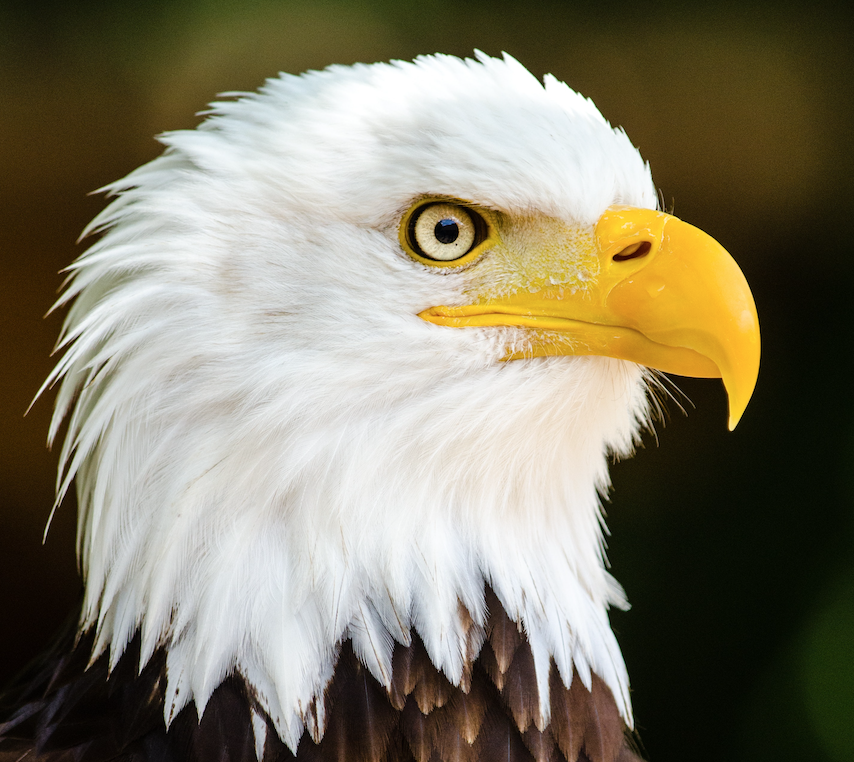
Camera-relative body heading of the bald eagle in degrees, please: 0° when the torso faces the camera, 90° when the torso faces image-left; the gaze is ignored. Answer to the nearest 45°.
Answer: approximately 270°
